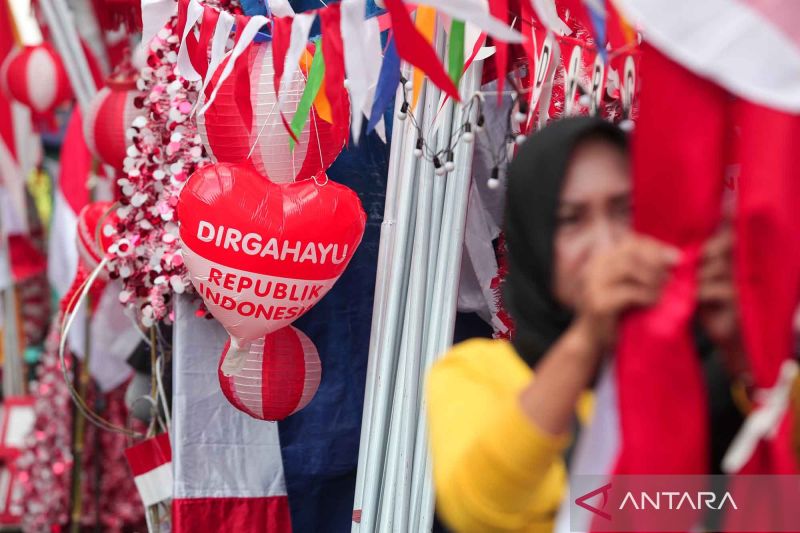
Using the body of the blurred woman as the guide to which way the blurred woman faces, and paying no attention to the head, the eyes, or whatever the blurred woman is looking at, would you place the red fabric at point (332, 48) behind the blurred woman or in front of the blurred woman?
behind

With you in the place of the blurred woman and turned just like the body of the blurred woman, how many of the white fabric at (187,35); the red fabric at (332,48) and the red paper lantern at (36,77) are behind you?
3

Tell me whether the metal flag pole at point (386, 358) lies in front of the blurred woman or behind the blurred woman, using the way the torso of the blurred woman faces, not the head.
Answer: behind
